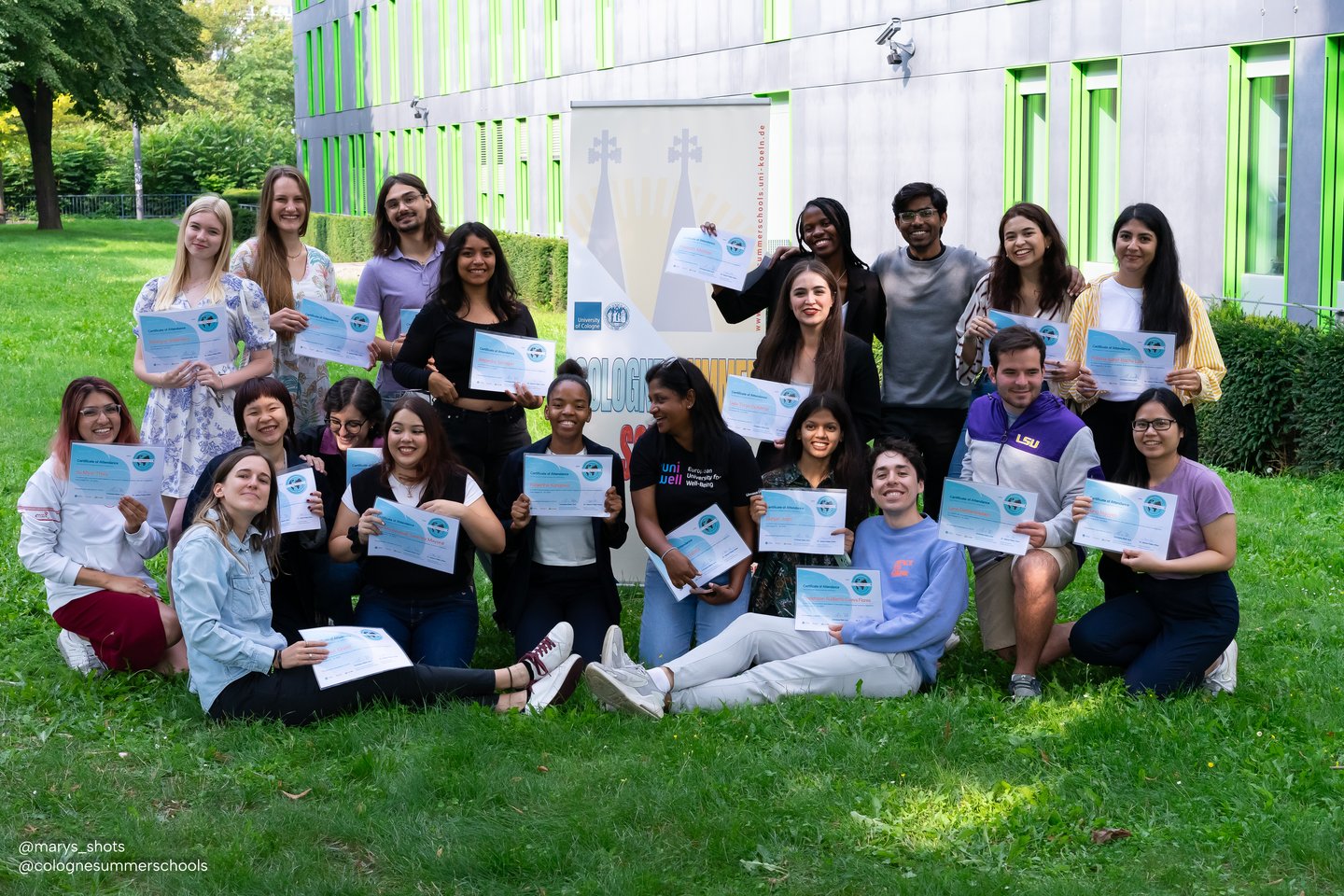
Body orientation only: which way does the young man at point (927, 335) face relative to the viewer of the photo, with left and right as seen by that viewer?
facing the viewer

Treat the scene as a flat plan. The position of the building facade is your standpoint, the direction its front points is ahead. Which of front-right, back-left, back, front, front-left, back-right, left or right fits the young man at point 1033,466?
front-left

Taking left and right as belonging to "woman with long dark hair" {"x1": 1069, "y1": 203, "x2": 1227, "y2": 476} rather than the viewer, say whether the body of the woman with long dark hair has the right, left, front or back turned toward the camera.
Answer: front

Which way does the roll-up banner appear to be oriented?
toward the camera

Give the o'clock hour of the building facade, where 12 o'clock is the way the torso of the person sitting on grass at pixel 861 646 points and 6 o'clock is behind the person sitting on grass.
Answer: The building facade is roughly at 5 o'clock from the person sitting on grass.

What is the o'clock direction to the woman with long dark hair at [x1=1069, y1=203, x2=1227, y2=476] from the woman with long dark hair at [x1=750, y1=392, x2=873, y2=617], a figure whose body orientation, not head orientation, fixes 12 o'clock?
the woman with long dark hair at [x1=1069, y1=203, x2=1227, y2=476] is roughly at 9 o'clock from the woman with long dark hair at [x1=750, y1=392, x2=873, y2=617].

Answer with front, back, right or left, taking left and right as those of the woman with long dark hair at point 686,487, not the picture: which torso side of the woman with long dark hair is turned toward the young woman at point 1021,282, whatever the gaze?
left

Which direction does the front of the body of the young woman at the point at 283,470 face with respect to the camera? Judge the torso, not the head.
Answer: toward the camera

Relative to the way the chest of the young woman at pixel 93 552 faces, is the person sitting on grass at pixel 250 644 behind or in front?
in front

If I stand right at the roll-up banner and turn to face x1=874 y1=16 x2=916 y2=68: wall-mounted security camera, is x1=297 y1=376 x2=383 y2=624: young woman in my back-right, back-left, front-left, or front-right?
back-left
